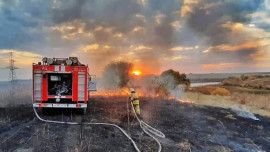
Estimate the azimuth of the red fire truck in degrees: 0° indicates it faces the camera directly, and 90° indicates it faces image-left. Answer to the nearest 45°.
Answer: approximately 180°
